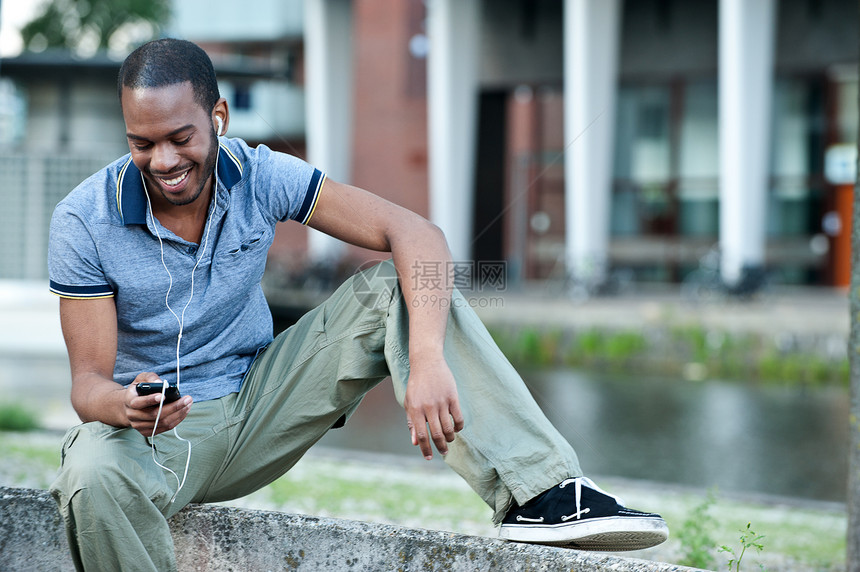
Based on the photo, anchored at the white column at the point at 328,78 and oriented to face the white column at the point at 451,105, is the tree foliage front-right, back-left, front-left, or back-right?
back-left

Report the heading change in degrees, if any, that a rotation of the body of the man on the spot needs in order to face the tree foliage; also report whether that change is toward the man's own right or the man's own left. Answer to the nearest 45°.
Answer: approximately 180°

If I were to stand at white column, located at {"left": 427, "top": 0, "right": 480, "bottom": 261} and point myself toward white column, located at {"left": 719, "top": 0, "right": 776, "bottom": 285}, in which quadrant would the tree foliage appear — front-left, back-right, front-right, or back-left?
back-left

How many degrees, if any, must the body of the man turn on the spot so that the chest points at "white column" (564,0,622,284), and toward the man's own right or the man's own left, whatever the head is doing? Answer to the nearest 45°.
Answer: approximately 180°

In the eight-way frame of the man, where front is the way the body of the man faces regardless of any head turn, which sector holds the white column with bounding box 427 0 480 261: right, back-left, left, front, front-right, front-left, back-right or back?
back

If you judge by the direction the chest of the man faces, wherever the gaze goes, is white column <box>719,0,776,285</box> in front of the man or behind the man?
behind

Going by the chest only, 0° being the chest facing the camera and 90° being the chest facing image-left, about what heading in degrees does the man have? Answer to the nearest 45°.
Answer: approximately 0°
